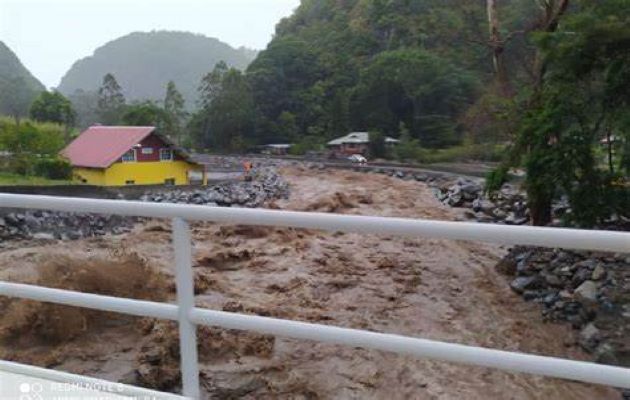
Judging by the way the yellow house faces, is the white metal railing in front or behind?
in front

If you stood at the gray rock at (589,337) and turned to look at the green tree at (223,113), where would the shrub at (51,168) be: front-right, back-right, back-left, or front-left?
front-left

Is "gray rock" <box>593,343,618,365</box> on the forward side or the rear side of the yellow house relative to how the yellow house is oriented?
on the forward side

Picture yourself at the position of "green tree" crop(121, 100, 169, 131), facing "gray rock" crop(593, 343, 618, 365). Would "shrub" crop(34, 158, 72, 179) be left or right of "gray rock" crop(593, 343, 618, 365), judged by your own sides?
right

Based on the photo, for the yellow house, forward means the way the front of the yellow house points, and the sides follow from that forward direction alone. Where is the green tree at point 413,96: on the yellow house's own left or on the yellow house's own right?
on the yellow house's own left

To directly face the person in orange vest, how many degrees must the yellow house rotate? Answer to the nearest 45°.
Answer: approximately 90° to its left

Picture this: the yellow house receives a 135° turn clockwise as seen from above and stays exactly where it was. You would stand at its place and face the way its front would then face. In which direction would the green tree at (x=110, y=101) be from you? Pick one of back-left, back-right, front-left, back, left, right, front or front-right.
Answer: right

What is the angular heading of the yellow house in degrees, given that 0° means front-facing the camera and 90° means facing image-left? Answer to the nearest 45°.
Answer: approximately 315°

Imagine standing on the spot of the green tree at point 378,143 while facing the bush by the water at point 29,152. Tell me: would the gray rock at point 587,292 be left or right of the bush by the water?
left

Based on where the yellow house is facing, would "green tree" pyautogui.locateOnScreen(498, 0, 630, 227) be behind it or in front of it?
in front

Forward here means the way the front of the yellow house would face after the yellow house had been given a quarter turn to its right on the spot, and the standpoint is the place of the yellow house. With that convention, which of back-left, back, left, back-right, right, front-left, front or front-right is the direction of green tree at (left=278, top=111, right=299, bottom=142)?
back

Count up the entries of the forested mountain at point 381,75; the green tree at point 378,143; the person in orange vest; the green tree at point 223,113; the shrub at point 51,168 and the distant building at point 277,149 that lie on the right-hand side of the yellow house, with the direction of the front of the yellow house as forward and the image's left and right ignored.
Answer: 1

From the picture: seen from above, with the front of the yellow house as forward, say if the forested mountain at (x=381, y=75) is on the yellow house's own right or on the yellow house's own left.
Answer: on the yellow house's own left

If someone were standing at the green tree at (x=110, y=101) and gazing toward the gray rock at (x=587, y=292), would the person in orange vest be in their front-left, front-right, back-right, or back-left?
front-left

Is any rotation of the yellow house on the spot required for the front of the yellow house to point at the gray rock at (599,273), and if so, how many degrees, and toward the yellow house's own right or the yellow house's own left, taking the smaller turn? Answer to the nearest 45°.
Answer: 0° — it already faces it

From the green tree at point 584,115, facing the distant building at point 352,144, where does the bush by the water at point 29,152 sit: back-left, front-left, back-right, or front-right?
front-left

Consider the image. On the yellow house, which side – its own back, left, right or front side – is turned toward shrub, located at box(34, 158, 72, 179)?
right
